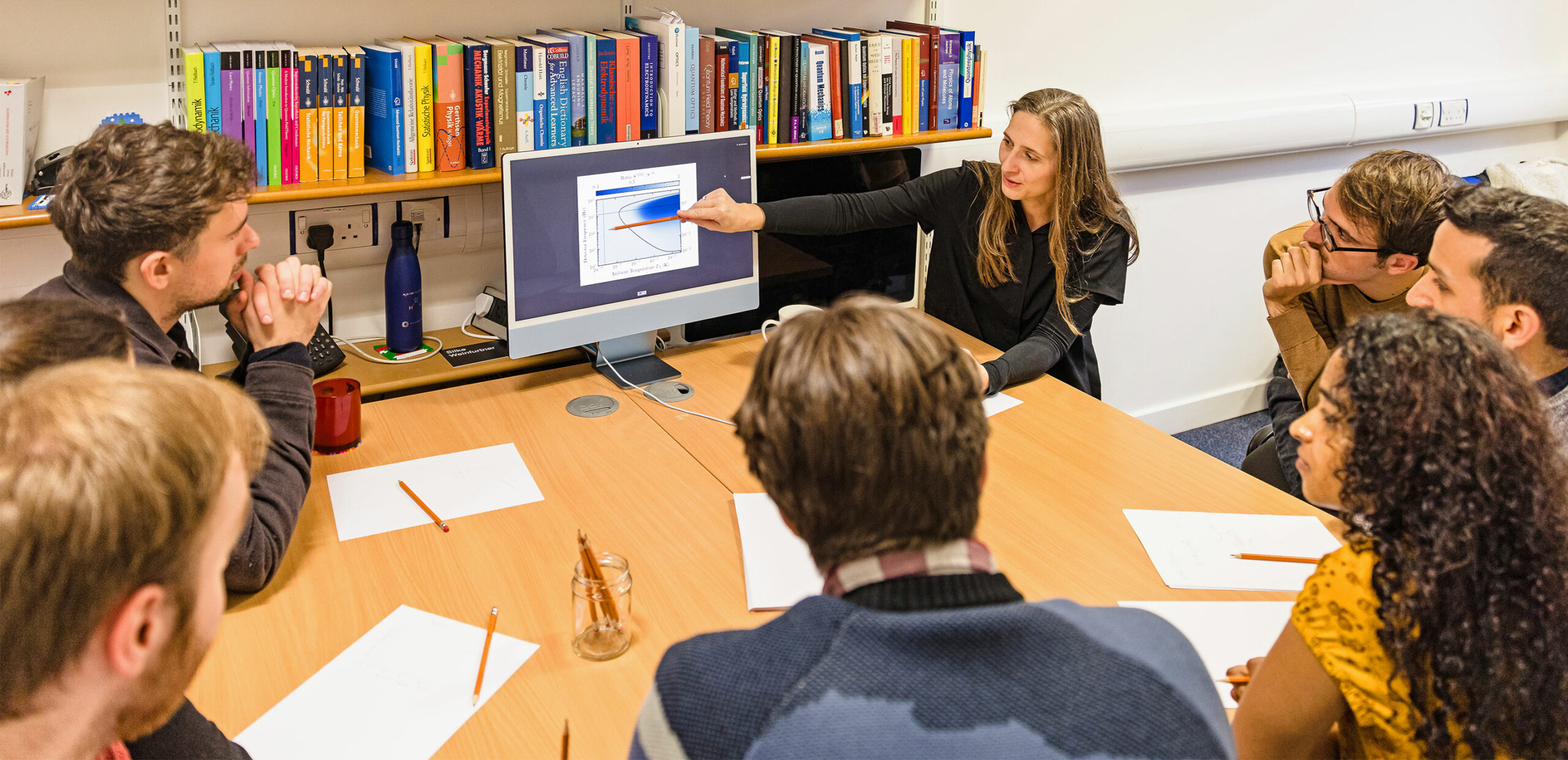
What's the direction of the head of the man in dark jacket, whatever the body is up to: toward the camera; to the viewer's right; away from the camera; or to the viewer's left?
to the viewer's right

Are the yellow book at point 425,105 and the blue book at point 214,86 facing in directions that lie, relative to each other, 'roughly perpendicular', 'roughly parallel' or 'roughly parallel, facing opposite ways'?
roughly parallel

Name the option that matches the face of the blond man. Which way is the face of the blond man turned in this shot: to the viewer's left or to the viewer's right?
to the viewer's right

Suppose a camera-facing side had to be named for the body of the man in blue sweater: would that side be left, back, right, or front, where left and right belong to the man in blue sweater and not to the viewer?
back

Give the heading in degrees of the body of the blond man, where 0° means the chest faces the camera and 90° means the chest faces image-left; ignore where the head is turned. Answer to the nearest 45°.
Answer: approximately 225°

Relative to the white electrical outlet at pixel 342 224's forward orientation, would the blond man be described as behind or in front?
in front

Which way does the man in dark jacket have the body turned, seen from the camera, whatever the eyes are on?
to the viewer's right

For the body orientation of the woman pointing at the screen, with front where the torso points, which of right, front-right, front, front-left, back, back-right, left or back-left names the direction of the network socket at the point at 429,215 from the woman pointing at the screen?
front-right
